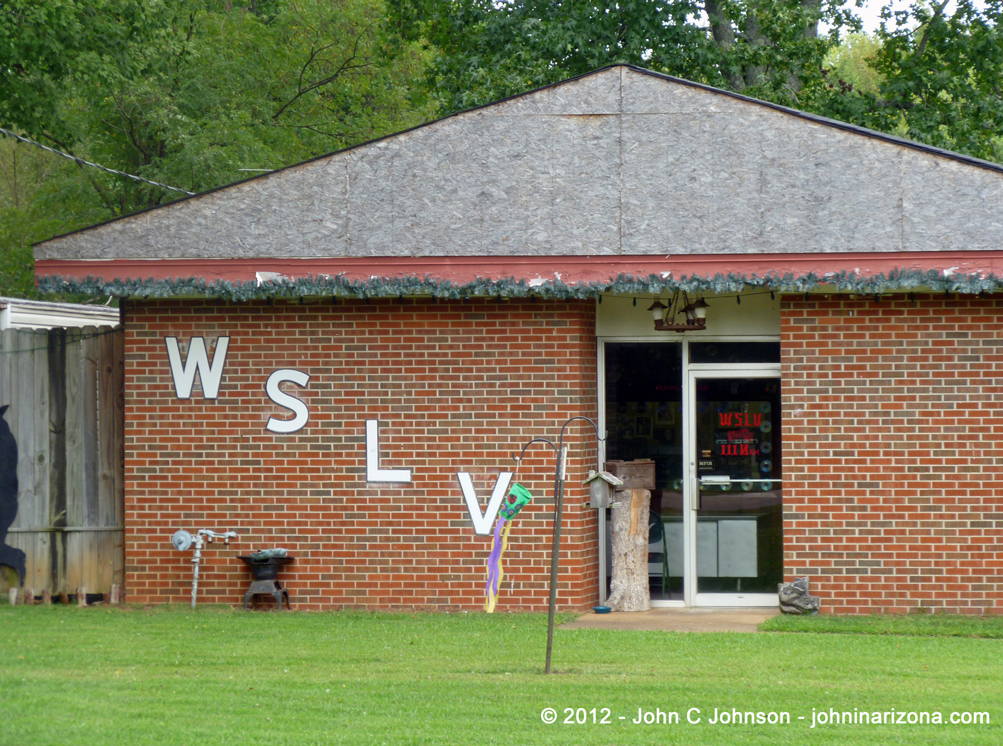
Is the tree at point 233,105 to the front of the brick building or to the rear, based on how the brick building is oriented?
to the rear

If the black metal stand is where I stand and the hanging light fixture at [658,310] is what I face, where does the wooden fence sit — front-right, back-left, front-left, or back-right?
back-left

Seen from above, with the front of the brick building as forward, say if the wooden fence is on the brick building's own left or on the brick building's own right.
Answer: on the brick building's own right

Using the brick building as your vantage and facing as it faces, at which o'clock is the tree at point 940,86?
The tree is roughly at 7 o'clock from the brick building.

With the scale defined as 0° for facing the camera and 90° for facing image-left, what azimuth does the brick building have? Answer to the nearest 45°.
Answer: approximately 0°
